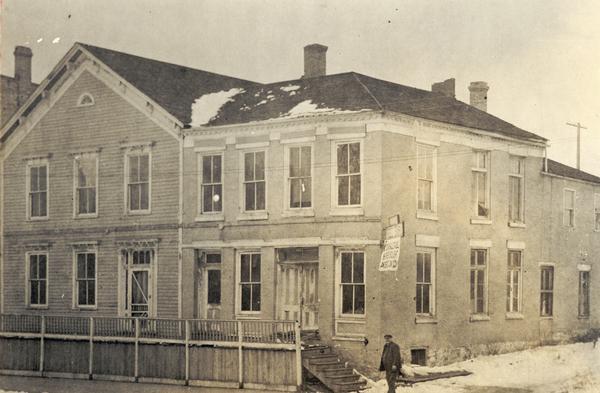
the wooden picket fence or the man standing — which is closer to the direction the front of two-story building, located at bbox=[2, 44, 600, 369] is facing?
the wooden picket fence

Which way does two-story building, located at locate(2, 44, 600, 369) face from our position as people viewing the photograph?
facing the viewer and to the left of the viewer

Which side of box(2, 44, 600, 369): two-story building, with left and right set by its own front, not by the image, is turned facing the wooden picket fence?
front

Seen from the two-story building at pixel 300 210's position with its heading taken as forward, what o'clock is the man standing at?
The man standing is roughly at 10 o'clock from the two-story building.
